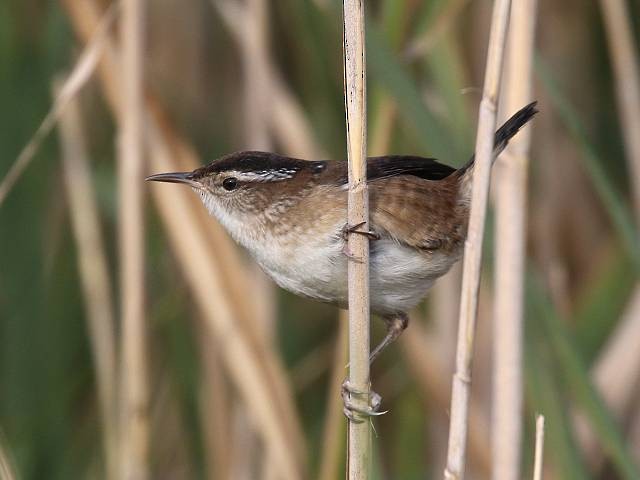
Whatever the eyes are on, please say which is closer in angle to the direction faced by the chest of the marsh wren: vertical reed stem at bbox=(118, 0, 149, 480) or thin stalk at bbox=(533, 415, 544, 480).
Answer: the vertical reed stem

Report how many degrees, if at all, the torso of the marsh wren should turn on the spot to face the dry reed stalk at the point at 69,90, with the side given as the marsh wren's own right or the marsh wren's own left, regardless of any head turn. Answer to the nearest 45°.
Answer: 0° — it already faces it

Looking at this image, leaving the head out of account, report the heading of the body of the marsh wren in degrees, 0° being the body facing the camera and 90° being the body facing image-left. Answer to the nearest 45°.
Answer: approximately 90°

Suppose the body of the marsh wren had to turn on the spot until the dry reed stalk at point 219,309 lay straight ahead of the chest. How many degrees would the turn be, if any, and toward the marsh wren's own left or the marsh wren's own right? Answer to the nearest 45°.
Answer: approximately 45° to the marsh wren's own right
